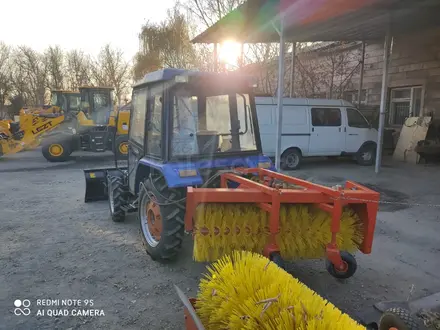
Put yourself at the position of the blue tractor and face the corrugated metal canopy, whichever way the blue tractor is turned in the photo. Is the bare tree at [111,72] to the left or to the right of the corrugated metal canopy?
left

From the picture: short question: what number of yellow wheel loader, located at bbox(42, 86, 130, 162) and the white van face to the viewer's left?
1

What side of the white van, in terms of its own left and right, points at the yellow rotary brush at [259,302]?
right

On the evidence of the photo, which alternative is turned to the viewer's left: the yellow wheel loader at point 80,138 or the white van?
the yellow wheel loader

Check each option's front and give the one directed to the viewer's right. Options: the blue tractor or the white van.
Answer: the white van

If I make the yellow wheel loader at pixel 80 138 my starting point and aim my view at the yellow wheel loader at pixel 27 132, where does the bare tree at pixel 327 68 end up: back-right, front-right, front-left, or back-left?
back-right

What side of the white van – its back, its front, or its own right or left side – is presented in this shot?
right

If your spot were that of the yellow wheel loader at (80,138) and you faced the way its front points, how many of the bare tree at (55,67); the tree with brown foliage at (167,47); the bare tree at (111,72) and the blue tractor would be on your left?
1

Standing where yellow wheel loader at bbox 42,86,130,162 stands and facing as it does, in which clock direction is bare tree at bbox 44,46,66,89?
The bare tree is roughly at 3 o'clock from the yellow wheel loader.

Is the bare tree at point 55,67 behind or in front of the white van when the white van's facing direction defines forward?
behind

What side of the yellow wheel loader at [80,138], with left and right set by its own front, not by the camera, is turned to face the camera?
left
